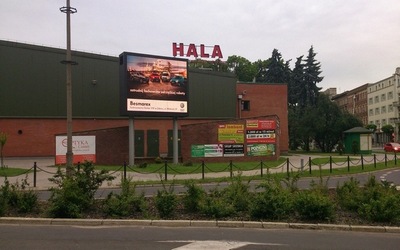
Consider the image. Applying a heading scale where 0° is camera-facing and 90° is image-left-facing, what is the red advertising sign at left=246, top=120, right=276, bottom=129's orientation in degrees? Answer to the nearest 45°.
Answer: approximately 0°

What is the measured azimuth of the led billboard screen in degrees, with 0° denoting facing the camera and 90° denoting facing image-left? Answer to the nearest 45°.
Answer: approximately 315°

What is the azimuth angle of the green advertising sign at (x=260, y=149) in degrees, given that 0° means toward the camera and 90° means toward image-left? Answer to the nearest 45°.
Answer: approximately 0°

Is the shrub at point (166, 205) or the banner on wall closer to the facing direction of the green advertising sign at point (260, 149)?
the shrub

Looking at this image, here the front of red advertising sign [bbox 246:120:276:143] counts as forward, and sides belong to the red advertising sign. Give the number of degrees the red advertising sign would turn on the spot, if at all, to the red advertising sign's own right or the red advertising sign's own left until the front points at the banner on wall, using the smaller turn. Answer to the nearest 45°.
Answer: approximately 45° to the red advertising sign's own right

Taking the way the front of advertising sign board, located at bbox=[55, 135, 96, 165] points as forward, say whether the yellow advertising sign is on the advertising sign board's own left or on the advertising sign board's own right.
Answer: on the advertising sign board's own left

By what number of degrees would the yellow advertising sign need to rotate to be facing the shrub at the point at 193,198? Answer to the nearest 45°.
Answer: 0° — it already faces it

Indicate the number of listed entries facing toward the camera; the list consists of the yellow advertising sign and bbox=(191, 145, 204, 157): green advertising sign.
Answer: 2

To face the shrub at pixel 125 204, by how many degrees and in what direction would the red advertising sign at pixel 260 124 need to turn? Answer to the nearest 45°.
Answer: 0° — it already faces it
